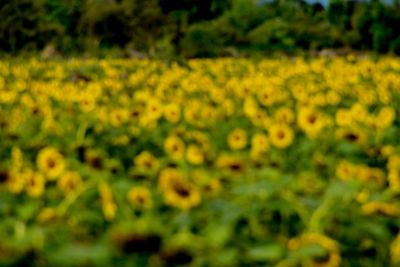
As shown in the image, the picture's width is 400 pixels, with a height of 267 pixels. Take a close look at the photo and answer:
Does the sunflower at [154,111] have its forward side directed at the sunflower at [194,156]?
yes

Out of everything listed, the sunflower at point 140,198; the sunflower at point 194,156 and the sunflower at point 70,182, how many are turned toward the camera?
3

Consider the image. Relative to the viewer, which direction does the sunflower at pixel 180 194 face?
toward the camera

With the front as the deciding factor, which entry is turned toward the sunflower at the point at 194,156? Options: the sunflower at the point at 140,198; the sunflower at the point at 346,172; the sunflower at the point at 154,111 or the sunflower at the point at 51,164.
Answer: the sunflower at the point at 154,111

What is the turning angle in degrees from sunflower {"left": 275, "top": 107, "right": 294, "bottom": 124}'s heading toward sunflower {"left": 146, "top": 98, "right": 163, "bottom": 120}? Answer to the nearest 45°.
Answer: approximately 90° to its right

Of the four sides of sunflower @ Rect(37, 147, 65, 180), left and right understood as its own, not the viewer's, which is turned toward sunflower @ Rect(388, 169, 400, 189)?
left

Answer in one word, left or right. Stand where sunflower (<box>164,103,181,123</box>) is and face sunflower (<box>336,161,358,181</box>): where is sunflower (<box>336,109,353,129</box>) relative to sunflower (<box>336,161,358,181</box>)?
left

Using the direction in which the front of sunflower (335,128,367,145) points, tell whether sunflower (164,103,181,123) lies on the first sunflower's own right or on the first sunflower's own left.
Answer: on the first sunflower's own right

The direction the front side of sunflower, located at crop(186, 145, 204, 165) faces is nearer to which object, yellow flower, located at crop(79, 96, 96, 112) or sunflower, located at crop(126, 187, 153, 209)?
the sunflower

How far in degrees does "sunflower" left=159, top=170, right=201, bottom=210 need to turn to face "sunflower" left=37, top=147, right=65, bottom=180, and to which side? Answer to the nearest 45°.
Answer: approximately 135° to its right

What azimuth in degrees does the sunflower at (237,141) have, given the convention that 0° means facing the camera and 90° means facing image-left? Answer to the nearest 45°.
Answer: approximately 0°

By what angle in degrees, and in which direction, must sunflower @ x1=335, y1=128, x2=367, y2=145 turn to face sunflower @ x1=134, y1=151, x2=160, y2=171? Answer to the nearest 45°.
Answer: approximately 45° to its right

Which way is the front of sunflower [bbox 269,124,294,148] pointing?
toward the camera

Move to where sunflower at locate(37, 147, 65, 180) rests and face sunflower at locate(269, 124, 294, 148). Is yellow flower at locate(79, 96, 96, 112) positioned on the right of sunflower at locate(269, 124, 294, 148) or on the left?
left
